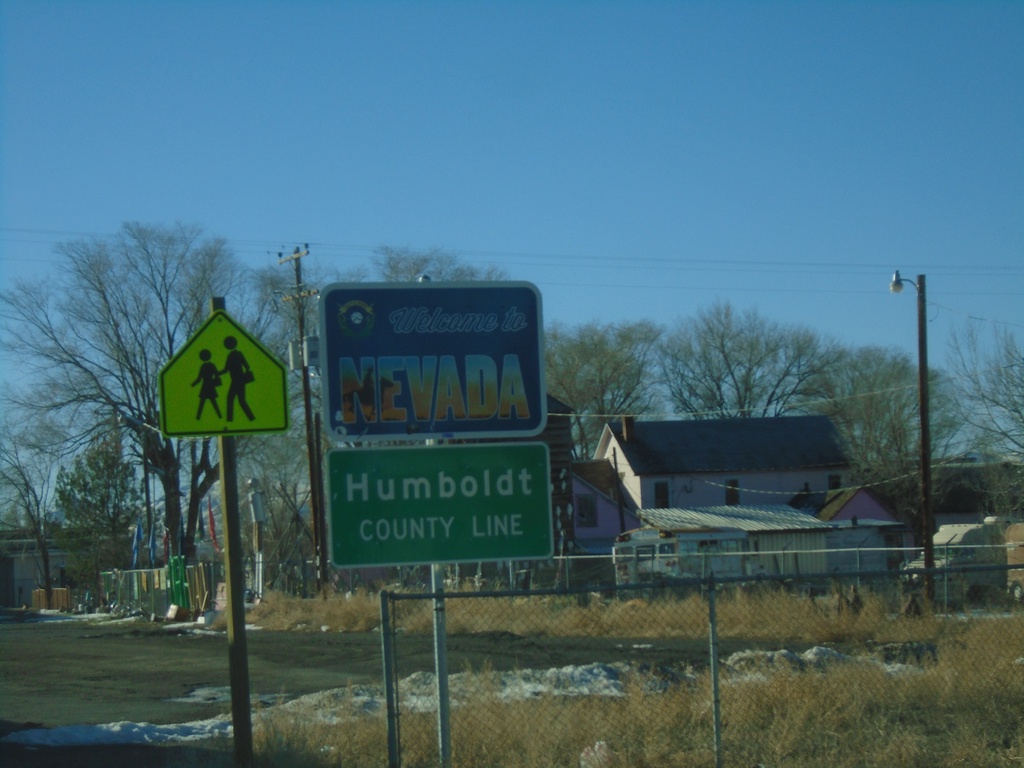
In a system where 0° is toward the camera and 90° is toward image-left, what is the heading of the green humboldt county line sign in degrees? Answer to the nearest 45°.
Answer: approximately 0°

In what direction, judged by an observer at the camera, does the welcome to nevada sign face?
facing the viewer

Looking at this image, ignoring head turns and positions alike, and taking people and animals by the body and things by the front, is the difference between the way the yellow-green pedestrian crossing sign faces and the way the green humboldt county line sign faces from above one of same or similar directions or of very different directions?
same or similar directions

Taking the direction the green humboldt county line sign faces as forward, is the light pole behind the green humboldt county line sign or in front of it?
behind

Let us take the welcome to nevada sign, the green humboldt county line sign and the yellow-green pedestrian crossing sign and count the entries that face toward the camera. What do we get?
3

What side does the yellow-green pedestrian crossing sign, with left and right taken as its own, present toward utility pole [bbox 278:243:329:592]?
back

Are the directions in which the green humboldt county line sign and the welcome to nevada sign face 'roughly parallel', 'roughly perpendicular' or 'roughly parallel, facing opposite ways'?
roughly parallel

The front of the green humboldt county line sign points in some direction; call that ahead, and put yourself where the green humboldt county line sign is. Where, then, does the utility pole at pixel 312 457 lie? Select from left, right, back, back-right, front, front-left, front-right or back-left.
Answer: back

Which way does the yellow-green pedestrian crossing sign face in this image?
toward the camera

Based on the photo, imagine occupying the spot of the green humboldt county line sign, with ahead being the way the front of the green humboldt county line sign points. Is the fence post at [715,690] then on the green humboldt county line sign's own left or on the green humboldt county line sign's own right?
on the green humboldt county line sign's own left

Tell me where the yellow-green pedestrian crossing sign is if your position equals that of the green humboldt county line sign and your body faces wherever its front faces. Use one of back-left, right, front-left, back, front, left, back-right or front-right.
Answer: right

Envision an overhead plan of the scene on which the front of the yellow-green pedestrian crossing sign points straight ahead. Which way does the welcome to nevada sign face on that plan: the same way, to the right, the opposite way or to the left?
the same way

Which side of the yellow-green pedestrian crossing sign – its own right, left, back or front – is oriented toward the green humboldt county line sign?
left
